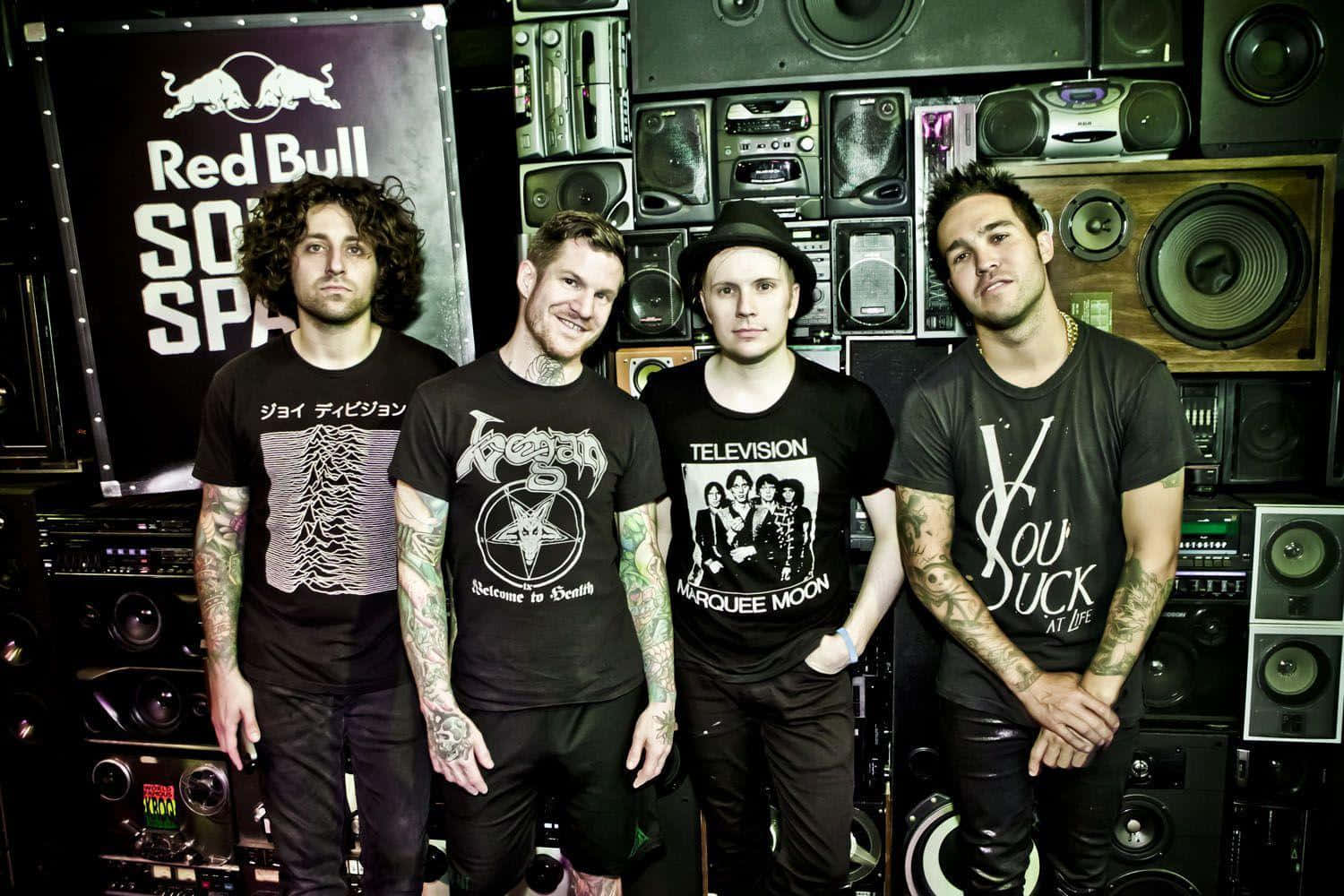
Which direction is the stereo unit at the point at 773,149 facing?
toward the camera

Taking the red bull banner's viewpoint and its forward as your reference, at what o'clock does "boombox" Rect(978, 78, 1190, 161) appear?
The boombox is roughly at 10 o'clock from the red bull banner.

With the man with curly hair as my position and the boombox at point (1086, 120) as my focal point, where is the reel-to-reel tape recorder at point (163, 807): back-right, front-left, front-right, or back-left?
back-left

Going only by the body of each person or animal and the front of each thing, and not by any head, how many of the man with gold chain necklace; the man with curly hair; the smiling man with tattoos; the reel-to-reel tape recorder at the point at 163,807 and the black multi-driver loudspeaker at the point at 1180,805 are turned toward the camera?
5

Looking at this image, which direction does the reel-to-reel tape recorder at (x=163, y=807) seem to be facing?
toward the camera

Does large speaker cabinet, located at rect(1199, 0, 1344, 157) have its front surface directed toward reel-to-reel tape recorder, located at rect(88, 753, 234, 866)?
no

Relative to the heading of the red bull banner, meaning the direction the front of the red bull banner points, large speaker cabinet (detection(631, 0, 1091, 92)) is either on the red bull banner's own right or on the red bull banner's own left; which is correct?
on the red bull banner's own left

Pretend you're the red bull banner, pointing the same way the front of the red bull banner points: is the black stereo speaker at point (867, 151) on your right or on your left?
on your left

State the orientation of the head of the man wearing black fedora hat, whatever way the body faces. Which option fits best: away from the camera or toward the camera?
toward the camera

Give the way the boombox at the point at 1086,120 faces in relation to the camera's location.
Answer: facing the viewer
